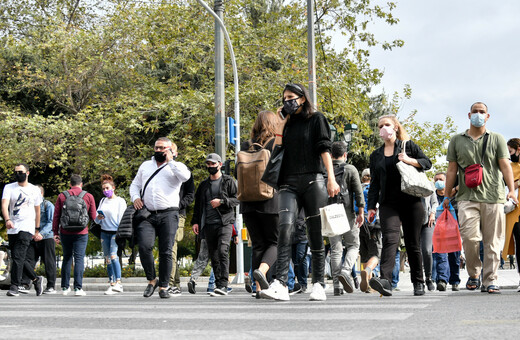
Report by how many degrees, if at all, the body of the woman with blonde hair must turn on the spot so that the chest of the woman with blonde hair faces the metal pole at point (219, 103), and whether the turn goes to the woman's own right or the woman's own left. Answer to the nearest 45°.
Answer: approximately 90° to the woman's own right

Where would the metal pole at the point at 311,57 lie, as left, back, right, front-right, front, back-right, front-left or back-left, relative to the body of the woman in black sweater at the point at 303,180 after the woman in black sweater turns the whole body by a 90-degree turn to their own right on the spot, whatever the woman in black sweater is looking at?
front-right

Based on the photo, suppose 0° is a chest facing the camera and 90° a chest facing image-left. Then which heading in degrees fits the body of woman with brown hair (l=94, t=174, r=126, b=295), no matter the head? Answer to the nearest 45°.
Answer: approximately 45°

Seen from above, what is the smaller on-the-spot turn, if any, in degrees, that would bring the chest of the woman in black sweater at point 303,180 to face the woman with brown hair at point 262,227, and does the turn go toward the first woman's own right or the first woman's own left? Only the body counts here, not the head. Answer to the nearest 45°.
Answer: approximately 90° to the first woman's own right

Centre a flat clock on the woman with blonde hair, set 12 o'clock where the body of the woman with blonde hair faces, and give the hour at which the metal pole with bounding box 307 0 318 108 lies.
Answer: The metal pole is roughly at 4 o'clock from the woman with blonde hair.

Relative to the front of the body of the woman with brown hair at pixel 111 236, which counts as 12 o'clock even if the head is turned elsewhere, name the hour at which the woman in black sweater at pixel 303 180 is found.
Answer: The woman in black sweater is roughly at 10 o'clock from the woman with brown hair.

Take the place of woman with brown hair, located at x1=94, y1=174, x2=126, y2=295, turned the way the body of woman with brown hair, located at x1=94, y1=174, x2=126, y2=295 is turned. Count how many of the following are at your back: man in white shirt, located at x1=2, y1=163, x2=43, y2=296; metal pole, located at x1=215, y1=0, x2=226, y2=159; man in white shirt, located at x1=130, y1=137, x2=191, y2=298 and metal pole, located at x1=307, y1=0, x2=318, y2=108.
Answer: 2

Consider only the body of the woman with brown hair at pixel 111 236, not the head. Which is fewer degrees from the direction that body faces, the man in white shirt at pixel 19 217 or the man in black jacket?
the man in white shirt
